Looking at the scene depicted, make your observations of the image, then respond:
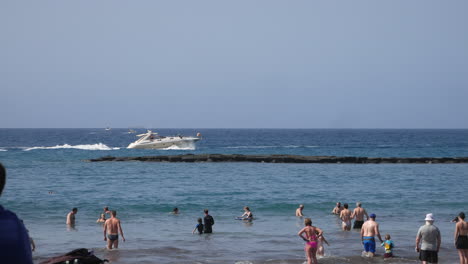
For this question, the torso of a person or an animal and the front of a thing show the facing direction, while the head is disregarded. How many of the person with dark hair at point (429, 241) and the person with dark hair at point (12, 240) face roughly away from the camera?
2

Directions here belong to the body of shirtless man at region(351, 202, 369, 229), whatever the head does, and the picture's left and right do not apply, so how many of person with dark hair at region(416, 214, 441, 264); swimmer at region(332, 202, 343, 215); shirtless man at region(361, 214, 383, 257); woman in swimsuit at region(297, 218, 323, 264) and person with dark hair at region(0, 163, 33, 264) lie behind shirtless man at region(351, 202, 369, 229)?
4

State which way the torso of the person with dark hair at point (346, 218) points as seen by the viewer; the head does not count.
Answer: away from the camera

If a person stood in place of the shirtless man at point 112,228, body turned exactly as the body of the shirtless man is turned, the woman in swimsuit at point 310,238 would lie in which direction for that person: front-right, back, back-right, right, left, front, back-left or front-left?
back-right

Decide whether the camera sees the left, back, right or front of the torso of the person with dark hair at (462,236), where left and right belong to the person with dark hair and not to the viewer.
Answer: back

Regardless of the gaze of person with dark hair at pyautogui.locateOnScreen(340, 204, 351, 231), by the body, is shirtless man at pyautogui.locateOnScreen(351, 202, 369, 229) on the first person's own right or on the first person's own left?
on the first person's own right

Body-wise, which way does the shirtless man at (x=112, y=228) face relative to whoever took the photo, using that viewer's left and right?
facing away from the viewer

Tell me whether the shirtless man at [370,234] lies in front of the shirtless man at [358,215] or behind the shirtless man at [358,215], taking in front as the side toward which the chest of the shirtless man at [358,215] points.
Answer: behind

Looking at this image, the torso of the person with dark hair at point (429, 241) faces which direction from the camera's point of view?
away from the camera

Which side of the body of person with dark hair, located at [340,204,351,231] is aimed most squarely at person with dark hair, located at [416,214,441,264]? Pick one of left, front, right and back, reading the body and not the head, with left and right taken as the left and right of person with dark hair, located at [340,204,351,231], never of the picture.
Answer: back

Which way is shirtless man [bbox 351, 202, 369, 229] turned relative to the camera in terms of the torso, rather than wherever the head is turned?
away from the camera

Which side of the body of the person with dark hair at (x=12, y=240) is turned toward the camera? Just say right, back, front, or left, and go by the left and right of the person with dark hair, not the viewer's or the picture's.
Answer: back

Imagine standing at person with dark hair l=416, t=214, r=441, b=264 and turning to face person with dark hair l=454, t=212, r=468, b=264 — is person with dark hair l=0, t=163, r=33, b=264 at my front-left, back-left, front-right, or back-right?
back-right

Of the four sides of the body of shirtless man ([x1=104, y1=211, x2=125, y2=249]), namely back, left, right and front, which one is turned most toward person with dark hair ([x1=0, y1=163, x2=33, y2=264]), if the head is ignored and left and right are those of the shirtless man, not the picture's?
back
